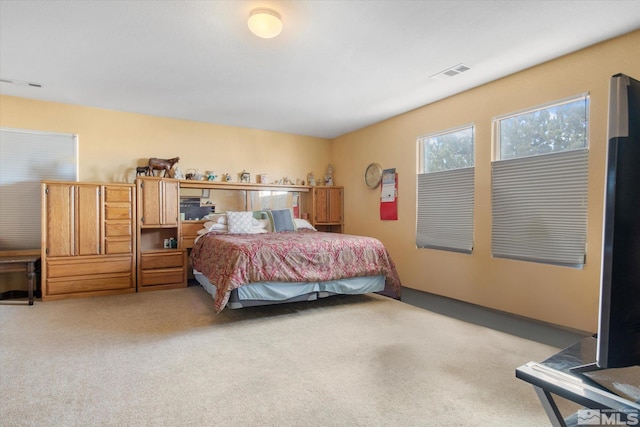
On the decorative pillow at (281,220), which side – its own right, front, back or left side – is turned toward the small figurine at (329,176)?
left

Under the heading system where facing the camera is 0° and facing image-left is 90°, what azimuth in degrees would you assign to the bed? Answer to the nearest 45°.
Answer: approximately 315°

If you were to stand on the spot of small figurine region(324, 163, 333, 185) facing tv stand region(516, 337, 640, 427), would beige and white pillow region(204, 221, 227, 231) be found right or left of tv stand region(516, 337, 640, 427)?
right

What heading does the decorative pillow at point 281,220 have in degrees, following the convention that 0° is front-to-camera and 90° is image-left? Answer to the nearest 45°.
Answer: approximately 315°

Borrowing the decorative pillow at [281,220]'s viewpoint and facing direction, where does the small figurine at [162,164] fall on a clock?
The small figurine is roughly at 4 o'clock from the decorative pillow.

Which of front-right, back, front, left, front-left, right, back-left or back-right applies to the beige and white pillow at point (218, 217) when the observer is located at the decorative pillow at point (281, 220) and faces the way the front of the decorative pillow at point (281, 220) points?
back-right

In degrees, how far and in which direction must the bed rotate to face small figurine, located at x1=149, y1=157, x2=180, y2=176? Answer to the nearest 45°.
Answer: approximately 180°

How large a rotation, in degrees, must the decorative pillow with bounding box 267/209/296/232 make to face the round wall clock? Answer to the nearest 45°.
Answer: approximately 45° to its left

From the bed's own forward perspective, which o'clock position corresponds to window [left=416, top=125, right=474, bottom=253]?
The window is roughly at 10 o'clock from the bed.
